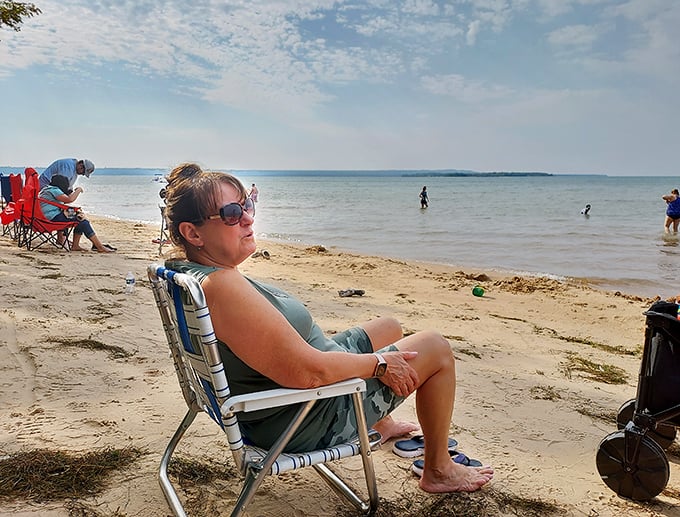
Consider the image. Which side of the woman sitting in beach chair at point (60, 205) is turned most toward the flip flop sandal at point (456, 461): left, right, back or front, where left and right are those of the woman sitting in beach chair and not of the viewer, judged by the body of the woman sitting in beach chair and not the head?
right

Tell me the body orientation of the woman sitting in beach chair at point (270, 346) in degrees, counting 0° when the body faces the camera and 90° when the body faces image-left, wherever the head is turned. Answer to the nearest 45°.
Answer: approximately 270°

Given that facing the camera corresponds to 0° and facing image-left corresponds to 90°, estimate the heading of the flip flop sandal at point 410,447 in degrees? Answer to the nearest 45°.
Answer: approximately 270°

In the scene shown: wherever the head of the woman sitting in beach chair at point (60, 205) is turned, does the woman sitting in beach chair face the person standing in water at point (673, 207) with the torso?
yes

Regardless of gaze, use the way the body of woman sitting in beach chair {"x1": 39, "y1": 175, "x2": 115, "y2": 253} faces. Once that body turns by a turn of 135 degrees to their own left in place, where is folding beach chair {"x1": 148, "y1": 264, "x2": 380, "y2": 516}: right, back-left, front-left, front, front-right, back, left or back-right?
back-left

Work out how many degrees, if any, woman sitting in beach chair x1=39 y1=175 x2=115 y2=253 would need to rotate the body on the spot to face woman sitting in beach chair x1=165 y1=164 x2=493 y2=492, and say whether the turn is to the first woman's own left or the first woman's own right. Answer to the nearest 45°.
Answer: approximately 90° to the first woman's own right

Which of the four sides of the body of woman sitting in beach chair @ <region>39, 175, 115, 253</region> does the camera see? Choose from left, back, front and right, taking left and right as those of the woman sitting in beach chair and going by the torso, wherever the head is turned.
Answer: right

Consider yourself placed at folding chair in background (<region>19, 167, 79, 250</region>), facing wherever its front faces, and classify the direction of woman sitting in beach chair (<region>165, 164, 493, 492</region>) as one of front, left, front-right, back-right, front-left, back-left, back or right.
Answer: right

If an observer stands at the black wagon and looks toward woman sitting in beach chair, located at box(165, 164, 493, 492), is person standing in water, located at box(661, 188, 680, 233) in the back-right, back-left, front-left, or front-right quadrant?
back-right

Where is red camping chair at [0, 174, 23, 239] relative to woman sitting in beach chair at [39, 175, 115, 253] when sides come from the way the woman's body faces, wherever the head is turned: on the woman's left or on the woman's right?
on the woman's left

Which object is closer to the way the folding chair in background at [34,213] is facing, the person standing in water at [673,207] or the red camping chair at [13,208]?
the person standing in water

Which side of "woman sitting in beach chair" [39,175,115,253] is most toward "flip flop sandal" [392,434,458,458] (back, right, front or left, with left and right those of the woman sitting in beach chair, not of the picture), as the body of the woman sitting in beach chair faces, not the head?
right

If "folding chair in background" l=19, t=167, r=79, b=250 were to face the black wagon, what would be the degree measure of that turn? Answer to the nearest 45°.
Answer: approximately 90° to its right
